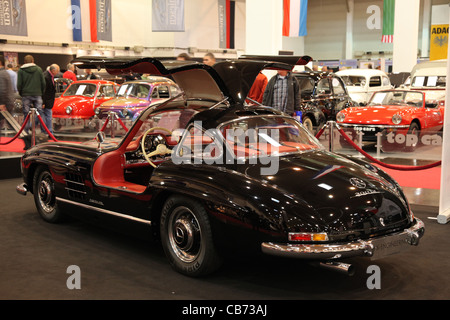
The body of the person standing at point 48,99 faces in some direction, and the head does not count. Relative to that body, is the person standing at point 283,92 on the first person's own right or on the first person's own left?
on the first person's own right

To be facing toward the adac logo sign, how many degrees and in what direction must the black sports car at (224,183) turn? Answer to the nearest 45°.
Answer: approximately 90° to its right

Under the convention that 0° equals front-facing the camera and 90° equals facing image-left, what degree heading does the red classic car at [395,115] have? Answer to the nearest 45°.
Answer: approximately 45°

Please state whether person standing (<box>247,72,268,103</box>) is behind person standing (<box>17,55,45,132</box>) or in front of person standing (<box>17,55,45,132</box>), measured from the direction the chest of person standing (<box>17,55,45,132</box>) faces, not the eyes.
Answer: behind

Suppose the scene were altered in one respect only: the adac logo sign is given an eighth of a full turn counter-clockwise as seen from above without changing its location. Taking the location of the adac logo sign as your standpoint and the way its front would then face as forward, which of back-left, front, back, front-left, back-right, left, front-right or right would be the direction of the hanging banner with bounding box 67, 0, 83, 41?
right

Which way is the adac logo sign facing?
toward the camera

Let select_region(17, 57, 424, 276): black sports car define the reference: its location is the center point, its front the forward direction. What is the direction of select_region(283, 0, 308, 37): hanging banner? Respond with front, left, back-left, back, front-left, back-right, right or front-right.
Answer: front-right

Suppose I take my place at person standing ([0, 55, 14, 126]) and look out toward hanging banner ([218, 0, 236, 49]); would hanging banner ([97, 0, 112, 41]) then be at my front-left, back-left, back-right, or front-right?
front-left

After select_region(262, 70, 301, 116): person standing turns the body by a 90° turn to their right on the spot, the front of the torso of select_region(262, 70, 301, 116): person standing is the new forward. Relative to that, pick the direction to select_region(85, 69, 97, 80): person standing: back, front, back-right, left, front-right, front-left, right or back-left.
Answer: front-right
